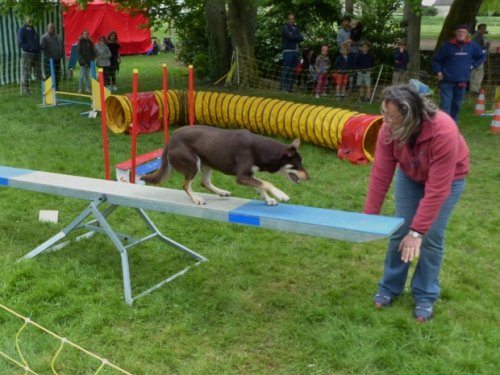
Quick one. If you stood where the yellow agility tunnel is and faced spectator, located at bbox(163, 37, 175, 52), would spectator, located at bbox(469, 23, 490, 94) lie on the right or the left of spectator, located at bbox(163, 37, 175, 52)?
right

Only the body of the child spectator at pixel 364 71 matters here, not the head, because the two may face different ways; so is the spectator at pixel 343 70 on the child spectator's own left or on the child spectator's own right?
on the child spectator's own right

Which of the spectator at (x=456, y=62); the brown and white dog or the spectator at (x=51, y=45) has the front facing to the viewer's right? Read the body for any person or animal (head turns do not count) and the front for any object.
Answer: the brown and white dog

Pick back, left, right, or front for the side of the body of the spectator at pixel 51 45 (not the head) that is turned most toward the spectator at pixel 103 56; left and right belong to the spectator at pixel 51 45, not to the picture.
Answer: left

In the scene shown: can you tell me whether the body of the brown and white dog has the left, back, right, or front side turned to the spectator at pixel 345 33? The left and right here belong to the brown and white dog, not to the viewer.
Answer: left

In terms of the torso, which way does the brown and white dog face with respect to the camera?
to the viewer's right

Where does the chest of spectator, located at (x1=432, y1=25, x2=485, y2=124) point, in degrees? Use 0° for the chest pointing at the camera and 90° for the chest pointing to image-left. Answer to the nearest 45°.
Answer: approximately 0°

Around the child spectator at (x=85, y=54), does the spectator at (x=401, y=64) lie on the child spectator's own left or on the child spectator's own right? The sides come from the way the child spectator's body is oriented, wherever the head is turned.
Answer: on the child spectator's own left

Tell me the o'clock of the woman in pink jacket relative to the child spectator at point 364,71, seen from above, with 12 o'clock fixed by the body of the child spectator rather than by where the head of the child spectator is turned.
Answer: The woman in pink jacket is roughly at 12 o'clock from the child spectator.

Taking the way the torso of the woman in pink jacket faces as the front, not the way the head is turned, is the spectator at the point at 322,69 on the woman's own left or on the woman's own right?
on the woman's own right

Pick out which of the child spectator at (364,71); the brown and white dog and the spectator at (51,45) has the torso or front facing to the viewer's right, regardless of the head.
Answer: the brown and white dog

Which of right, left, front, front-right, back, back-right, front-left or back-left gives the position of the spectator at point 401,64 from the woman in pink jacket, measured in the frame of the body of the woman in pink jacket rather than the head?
back-right
